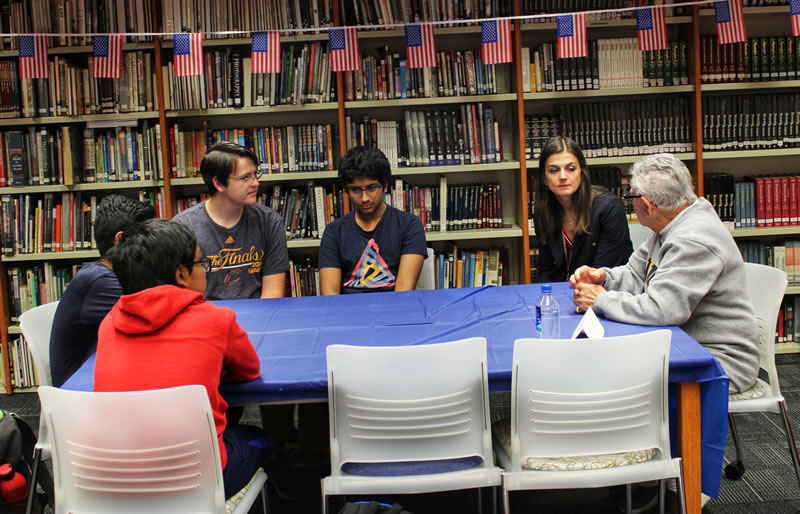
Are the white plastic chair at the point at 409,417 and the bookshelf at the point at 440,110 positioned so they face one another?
yes

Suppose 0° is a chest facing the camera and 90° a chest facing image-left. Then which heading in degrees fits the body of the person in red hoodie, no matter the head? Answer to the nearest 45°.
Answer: approximately 225°

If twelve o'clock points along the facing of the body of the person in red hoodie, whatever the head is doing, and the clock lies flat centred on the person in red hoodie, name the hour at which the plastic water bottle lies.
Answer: The plastic water bottle is roughly at 1 o'clock from the person in red hoodie.

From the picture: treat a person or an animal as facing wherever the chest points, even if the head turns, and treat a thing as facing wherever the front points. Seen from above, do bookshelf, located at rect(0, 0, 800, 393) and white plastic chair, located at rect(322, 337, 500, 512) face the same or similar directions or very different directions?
very different directions

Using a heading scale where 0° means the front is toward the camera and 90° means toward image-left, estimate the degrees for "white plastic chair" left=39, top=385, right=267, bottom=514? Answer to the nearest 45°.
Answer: approximately 180°

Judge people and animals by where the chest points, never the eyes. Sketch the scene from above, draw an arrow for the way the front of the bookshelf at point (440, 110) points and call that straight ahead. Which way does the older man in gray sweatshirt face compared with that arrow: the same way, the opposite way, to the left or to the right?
to the right

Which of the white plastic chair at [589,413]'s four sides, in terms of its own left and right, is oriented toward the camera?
back

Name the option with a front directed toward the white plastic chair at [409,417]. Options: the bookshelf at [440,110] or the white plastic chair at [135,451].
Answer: the bookshelf

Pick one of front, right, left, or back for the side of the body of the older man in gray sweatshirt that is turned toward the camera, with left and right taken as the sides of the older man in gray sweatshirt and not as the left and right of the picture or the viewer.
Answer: left

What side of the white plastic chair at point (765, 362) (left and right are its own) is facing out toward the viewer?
left

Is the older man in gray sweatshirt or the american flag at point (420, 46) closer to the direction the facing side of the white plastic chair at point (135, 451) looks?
the american flag

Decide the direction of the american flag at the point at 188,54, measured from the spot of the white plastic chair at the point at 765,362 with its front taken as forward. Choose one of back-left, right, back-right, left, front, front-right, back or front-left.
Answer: front

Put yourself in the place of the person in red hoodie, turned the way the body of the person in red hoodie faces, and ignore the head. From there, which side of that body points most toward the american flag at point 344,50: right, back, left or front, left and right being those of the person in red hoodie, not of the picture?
front

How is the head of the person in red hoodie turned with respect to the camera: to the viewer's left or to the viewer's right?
to the viewer's right

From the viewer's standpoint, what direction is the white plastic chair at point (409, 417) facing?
away from the camera

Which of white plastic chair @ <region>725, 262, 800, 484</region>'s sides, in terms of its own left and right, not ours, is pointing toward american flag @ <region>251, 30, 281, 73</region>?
front
